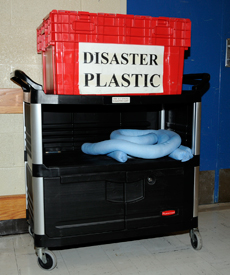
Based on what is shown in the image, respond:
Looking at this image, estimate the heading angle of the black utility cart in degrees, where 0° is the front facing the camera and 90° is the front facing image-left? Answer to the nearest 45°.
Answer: approximately 0°
